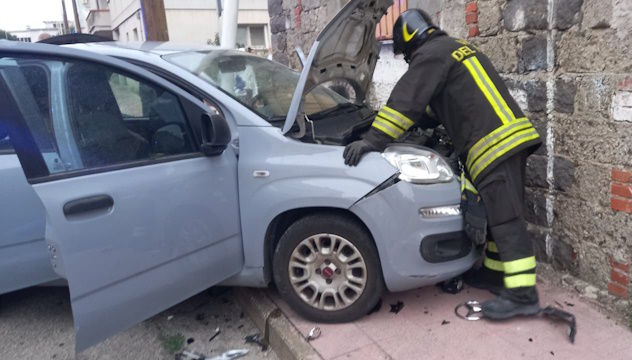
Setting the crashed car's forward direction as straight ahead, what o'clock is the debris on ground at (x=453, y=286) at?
The debris on ground is roughly at 12 o'clock from the crashed car.

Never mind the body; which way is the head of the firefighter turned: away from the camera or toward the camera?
away from the camera

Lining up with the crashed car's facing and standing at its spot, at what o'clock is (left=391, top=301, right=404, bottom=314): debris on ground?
The debris on ground is roughly at 12 o'clock from the crashed car.

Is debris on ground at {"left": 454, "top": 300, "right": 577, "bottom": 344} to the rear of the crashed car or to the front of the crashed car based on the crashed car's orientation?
to the front

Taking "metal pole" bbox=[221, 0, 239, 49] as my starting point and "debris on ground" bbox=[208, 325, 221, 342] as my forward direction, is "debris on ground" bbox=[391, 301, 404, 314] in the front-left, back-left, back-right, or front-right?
front-left

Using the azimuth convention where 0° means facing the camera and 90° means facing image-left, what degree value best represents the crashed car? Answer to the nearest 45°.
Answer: approximately 270°

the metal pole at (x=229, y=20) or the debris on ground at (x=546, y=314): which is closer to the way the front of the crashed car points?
the debris on ground
